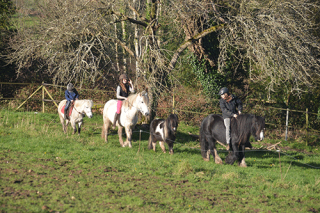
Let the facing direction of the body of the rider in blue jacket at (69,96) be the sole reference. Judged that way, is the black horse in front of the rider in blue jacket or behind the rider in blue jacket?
in front

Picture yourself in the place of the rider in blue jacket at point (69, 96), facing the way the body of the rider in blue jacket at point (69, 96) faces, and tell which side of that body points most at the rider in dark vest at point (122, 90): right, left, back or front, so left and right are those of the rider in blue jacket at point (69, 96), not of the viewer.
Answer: front

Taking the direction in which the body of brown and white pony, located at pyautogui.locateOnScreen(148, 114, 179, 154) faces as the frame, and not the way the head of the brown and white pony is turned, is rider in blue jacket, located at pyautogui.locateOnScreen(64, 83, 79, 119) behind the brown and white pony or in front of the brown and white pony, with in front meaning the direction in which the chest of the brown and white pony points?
behind

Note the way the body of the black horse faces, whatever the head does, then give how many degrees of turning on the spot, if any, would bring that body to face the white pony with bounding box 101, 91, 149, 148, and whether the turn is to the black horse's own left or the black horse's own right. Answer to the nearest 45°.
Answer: approximately 180°

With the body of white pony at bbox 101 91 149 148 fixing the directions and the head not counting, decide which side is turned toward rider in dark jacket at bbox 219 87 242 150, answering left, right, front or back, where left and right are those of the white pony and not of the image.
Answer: front

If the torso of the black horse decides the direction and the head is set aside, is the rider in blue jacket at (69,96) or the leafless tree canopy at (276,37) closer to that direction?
the leafless tree canopy

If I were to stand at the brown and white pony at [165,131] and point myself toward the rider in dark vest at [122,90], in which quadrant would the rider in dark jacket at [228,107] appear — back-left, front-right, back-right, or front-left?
back-right

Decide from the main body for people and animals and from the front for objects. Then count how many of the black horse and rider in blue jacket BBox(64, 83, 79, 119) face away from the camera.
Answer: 0

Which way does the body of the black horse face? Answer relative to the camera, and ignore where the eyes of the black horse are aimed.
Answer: to the viewer's right
